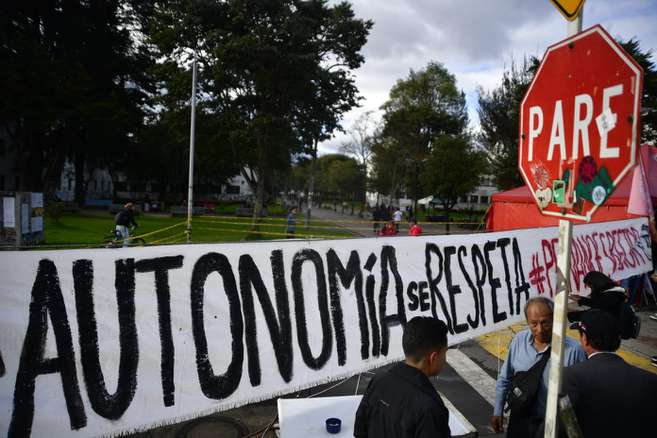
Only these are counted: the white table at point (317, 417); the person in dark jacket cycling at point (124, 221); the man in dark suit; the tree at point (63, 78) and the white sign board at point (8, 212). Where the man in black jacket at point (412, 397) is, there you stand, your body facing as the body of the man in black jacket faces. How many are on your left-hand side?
4

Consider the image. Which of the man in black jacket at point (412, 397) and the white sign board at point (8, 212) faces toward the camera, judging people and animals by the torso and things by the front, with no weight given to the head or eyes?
the white sign board

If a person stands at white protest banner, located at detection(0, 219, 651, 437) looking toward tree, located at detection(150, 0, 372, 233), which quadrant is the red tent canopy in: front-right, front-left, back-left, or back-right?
front-right

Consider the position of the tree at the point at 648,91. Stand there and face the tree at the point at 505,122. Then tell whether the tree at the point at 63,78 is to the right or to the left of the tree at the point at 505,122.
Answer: left

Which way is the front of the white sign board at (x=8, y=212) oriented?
toward the camera

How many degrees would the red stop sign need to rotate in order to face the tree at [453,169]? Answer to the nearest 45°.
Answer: approximately 135° to its right

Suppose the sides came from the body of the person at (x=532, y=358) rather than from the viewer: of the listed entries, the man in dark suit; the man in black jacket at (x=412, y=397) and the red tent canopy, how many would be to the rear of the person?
1

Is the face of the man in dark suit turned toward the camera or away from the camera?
away from the camera

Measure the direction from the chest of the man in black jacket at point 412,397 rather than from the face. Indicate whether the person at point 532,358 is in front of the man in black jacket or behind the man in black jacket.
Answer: in front

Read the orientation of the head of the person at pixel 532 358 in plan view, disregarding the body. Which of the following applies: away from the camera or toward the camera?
toward the camera

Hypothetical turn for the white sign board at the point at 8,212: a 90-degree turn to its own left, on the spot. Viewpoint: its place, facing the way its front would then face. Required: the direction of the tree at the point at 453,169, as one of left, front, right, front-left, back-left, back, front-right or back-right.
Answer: front

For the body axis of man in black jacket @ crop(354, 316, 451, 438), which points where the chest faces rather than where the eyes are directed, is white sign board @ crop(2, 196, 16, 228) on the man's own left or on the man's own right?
on the man's own left

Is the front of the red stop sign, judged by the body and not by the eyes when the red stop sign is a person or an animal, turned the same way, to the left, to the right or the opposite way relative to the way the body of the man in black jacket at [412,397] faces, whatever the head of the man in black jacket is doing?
the opposite way

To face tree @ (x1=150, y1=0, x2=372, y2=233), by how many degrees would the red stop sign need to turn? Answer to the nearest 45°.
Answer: approximately 90° to its right

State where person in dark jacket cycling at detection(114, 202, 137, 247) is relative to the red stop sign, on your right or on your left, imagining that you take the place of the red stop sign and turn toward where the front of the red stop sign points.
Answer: on your right

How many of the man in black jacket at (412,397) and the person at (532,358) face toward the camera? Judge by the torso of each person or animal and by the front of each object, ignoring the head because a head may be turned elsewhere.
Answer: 1
